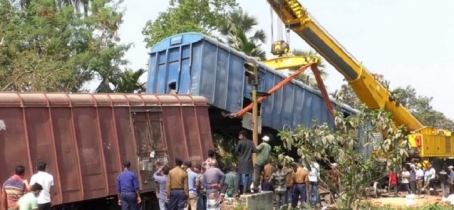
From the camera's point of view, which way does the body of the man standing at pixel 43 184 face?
away from the camera

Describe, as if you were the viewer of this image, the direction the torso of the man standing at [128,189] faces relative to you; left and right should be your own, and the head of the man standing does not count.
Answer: facing away from the viewer

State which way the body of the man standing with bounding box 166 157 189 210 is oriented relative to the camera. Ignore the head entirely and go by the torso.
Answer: away from the camera

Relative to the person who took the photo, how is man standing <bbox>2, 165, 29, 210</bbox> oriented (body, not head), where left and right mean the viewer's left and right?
facing away from the viewer and to the right of the viewer

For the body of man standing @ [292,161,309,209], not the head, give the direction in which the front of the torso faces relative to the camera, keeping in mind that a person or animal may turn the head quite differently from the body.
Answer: away from the camera

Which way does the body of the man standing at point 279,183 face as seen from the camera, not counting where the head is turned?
away from the camera

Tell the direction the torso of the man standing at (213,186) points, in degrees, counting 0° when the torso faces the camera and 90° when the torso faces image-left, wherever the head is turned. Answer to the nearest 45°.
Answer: approximately 180°
